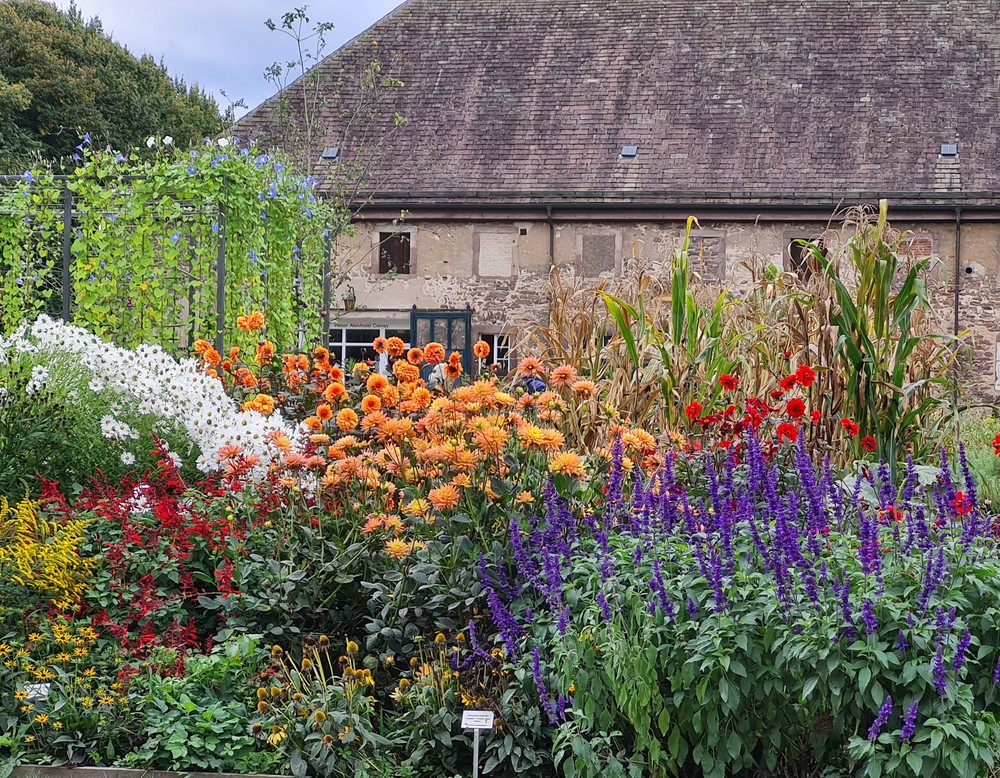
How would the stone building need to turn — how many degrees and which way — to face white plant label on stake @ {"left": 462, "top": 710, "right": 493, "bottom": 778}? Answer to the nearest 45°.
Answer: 0° — it already faces it

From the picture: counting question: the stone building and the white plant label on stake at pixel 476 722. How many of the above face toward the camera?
2

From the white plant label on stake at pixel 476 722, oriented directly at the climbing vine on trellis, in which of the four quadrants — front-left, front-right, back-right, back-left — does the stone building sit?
front-right

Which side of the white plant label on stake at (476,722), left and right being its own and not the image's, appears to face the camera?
front

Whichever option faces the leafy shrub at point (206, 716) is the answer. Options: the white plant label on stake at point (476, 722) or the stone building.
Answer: the stone building

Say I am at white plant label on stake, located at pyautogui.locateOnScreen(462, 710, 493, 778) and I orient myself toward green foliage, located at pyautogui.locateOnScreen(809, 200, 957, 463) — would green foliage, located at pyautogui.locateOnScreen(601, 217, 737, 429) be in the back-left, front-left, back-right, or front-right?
front-left

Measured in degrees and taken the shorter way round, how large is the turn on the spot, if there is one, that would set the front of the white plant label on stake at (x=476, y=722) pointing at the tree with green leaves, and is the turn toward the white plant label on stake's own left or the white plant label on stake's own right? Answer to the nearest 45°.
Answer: approximately 180°

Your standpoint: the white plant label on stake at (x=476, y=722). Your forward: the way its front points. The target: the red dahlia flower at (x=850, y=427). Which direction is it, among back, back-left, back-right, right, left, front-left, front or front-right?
back-left

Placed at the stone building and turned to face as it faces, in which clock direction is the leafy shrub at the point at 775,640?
The leafy shrub is roughly at 12 o'clock from the stone building.

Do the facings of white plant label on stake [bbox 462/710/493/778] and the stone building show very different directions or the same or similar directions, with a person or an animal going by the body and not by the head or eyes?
same or similar directions

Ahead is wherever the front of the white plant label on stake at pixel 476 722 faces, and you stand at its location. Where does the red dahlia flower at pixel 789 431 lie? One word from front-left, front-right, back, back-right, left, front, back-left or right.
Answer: back-left

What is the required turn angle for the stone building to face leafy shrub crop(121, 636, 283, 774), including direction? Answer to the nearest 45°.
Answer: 0° — it already faces it

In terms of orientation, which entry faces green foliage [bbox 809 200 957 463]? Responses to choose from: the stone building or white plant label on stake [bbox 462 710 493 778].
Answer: the stone building

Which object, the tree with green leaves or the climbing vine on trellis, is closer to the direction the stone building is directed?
the climbing vine on trellis

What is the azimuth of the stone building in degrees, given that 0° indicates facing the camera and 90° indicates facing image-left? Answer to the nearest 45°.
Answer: approximately 0°

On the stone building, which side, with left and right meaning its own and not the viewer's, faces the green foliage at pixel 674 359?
front
